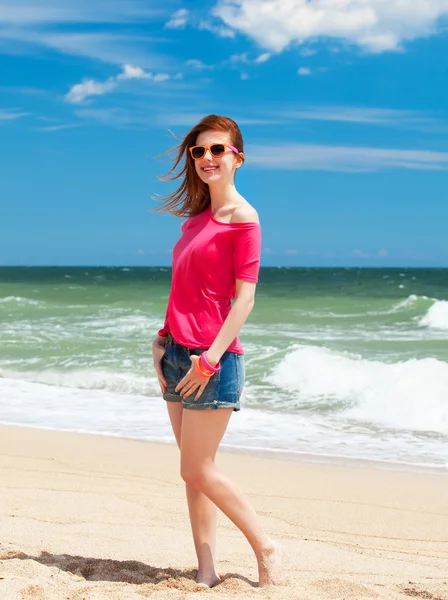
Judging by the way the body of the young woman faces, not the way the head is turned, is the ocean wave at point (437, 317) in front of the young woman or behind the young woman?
behind
